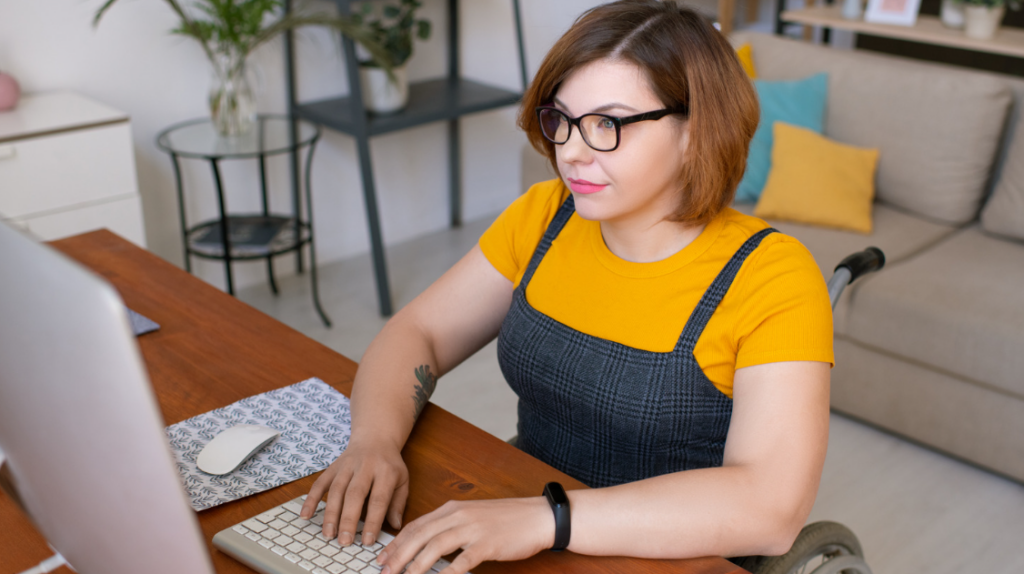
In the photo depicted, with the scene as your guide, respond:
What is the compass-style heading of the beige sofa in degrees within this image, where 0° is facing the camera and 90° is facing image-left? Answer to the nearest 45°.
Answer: approximately 45°

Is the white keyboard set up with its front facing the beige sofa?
yes

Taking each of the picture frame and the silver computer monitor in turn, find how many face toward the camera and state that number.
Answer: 1

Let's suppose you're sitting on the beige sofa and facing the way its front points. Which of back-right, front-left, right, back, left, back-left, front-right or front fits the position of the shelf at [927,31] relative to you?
back-right

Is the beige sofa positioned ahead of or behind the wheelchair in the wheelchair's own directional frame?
behind

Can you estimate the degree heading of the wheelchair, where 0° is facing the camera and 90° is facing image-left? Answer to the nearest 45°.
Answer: approximately 45°

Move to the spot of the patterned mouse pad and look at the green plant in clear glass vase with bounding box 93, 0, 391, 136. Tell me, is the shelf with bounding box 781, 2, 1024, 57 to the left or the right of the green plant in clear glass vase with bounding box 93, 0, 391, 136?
right

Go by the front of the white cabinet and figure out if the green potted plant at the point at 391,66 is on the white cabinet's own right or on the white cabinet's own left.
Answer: on the white cabinet's own left

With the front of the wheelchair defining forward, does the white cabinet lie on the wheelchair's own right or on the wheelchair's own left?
on the wheelchair's own right

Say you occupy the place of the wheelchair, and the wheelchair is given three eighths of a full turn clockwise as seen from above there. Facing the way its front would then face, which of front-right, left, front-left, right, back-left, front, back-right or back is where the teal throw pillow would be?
front
